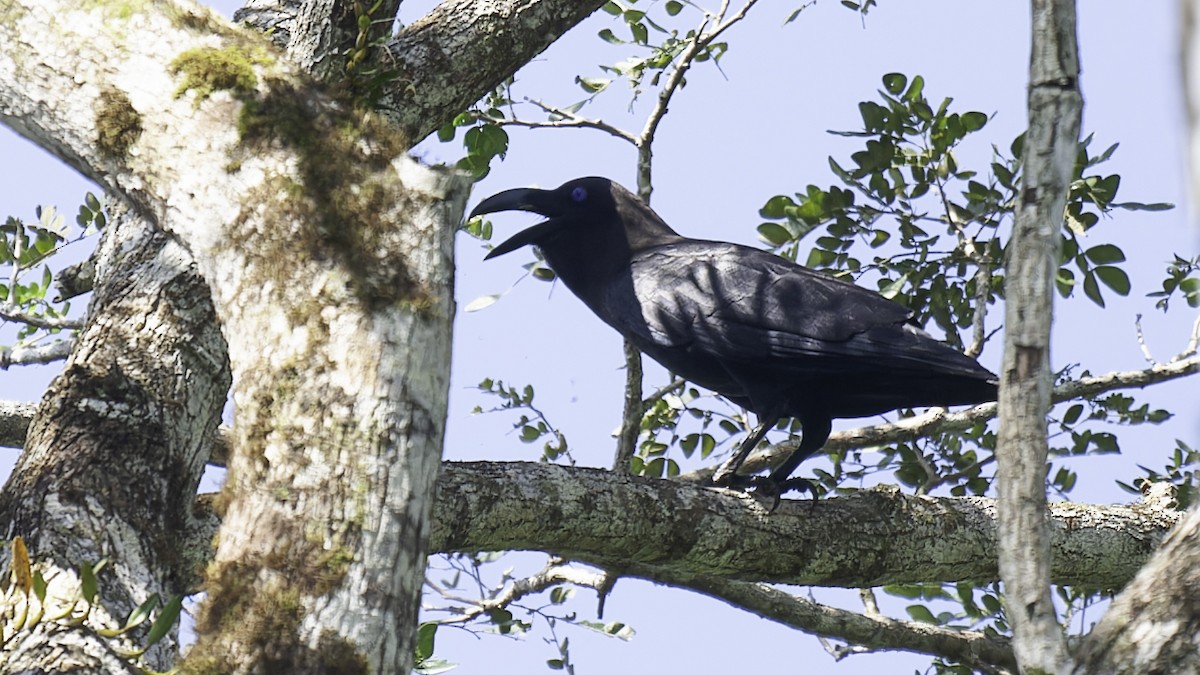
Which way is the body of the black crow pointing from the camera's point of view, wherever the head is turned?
to the viewer's left

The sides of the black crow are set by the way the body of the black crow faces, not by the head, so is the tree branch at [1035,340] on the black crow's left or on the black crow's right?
on the black crow's left

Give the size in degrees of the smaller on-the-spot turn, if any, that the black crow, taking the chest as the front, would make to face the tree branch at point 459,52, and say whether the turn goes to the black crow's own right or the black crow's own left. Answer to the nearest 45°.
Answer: approximately 45° to the black crow's own left

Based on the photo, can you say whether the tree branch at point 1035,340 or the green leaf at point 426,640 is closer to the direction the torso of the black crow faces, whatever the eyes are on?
the green leaf

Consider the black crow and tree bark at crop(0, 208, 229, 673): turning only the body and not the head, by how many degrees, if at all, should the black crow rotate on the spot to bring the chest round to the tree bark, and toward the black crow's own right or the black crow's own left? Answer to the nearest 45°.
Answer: approximately 45° to the black crow's own left

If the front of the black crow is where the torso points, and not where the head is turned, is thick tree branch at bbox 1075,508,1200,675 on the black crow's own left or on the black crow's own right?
on the black crow's own left
